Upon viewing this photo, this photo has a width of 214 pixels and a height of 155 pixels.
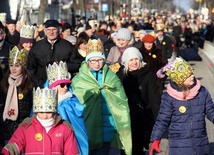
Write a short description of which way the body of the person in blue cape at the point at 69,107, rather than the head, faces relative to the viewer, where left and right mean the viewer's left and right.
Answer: facing the viewer and to the right of the viewer

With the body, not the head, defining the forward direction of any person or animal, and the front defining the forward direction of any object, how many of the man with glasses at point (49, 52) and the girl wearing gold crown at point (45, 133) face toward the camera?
2

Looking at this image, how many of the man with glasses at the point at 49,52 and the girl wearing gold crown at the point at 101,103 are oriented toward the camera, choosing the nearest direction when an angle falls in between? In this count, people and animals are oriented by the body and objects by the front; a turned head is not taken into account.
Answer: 2

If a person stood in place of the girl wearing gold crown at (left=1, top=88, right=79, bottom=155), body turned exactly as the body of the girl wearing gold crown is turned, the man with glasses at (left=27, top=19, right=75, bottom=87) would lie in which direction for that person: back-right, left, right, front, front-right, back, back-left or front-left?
back

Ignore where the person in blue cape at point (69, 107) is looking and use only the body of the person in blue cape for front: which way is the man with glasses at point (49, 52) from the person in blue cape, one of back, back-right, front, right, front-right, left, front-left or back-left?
back-left

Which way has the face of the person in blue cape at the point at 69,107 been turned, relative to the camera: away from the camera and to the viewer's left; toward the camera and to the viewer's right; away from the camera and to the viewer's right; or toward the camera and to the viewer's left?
toward the camera and to the viewer's right

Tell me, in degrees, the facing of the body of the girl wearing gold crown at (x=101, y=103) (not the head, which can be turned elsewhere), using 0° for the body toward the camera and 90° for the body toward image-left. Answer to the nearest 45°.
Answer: approximately 0°

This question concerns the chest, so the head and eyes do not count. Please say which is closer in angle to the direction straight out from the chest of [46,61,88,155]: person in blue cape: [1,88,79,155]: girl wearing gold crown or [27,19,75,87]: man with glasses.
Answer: the girl wearing gold crown
